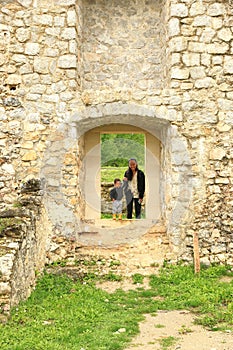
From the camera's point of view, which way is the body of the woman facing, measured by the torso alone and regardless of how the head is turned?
toward the camera

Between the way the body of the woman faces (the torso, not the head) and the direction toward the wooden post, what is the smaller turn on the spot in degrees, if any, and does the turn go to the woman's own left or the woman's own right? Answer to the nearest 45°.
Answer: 0° — they already face it

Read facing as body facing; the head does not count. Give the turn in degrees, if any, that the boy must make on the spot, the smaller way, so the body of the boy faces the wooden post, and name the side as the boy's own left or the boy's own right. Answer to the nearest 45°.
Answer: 0° — they already face it

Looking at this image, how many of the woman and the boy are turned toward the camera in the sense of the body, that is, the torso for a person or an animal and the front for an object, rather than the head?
2

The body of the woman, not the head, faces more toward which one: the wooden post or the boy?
the wooden post

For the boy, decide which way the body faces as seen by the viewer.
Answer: toward the camera

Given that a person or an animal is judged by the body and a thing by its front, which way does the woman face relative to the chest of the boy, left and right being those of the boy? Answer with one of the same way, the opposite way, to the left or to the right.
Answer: the same way
